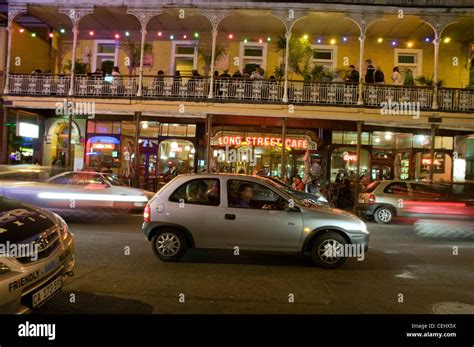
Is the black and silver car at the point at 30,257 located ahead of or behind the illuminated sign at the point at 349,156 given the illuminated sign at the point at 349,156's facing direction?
ahead

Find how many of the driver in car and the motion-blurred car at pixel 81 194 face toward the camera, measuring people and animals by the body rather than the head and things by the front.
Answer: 0

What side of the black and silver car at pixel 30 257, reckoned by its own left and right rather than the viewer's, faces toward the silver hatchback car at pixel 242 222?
left

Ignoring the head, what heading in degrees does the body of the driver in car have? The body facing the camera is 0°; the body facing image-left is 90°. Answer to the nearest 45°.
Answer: approximately 270°

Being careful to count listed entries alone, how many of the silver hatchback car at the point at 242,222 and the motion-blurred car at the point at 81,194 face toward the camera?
0

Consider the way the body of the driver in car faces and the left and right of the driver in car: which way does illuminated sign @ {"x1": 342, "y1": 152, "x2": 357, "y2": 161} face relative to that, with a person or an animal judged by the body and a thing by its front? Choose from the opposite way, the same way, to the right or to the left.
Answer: to the right

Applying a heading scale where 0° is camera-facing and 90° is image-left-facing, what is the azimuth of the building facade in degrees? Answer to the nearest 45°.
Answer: approximately 0°

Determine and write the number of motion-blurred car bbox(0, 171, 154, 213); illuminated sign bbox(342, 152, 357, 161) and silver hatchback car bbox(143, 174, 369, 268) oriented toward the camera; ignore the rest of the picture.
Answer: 1

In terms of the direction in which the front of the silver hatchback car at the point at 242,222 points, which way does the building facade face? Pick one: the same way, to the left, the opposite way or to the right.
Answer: to the right

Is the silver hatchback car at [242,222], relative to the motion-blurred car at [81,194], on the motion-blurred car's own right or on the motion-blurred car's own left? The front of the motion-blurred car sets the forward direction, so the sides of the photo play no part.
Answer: on the motion-blurred car's own right

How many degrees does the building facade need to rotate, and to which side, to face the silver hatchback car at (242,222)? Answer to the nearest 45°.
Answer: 0° — it already faces it

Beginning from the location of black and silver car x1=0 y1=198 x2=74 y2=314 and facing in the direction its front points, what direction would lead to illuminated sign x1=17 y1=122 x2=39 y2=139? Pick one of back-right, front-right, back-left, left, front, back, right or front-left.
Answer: back-left

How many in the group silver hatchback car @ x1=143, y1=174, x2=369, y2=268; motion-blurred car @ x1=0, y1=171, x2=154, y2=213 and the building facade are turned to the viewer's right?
2

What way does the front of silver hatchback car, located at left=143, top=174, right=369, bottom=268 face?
to the viewer's right
